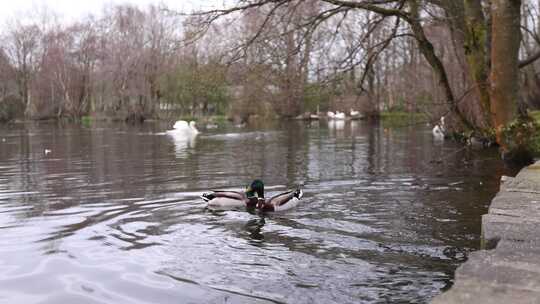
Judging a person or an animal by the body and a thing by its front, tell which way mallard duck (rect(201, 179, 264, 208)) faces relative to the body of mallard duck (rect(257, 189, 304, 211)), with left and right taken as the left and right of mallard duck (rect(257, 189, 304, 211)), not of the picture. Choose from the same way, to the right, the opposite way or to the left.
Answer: the opposite way

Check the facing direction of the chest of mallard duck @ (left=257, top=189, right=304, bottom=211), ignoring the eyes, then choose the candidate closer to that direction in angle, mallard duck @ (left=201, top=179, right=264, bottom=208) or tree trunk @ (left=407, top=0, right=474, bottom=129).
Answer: the mallard duck

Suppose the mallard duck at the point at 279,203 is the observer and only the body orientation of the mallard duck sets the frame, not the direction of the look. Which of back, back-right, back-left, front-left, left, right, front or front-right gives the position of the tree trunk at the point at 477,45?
back-right

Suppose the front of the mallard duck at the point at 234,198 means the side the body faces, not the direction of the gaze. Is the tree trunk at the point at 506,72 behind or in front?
in front

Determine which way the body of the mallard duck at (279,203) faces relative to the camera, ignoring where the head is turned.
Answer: to the viewer's left

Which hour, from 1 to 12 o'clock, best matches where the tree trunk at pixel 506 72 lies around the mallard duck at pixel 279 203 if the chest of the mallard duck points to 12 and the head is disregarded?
The tree trunk is roughly at 5 o'clock from the mallard duck.

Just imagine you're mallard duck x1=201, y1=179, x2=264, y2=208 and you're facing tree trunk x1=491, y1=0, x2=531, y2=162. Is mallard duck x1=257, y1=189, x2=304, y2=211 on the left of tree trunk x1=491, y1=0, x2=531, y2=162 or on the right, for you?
right

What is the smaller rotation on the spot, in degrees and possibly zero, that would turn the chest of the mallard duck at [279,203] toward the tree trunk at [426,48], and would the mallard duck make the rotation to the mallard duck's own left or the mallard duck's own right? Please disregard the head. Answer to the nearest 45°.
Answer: approximately 135° to the mallard duck's own right

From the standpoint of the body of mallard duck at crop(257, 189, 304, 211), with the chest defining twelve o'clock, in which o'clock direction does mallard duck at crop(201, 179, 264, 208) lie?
mallard duck at crop(201, 179, 264, 208) is roughly at 1 o'clock from mallard duck at crop(257, 189, 304, 211).

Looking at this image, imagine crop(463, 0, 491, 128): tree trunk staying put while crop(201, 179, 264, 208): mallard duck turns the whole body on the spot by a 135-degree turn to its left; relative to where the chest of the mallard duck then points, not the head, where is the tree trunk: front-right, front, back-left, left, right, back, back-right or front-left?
right

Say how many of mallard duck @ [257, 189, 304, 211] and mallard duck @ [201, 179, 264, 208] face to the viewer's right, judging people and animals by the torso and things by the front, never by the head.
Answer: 1

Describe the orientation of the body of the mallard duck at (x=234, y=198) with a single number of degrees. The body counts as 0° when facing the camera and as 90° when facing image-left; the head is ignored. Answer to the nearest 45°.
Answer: approximately 270°
